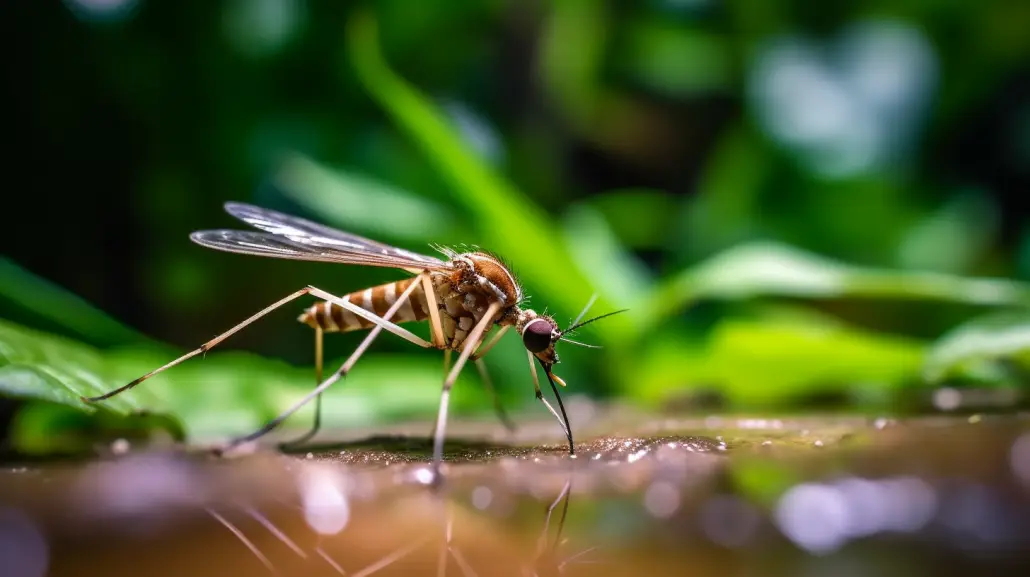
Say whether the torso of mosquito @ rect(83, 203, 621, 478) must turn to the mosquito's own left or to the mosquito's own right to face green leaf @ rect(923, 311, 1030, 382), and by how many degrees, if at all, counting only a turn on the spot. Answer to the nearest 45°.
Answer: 0° — it already faces it

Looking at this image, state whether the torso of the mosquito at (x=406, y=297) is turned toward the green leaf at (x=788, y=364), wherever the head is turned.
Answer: yes

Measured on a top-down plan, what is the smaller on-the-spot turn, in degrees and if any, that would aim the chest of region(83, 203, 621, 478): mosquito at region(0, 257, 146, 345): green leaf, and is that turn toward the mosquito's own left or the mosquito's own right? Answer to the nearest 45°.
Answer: approximately 135° to the mosquito's own left

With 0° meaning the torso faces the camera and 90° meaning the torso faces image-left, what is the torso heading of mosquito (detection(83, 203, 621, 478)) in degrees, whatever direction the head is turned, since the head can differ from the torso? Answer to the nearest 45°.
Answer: approximately 270°

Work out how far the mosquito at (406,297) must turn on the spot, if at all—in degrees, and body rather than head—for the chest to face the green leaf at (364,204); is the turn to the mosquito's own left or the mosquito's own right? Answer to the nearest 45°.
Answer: approximately 90° to the mosquito's own left
